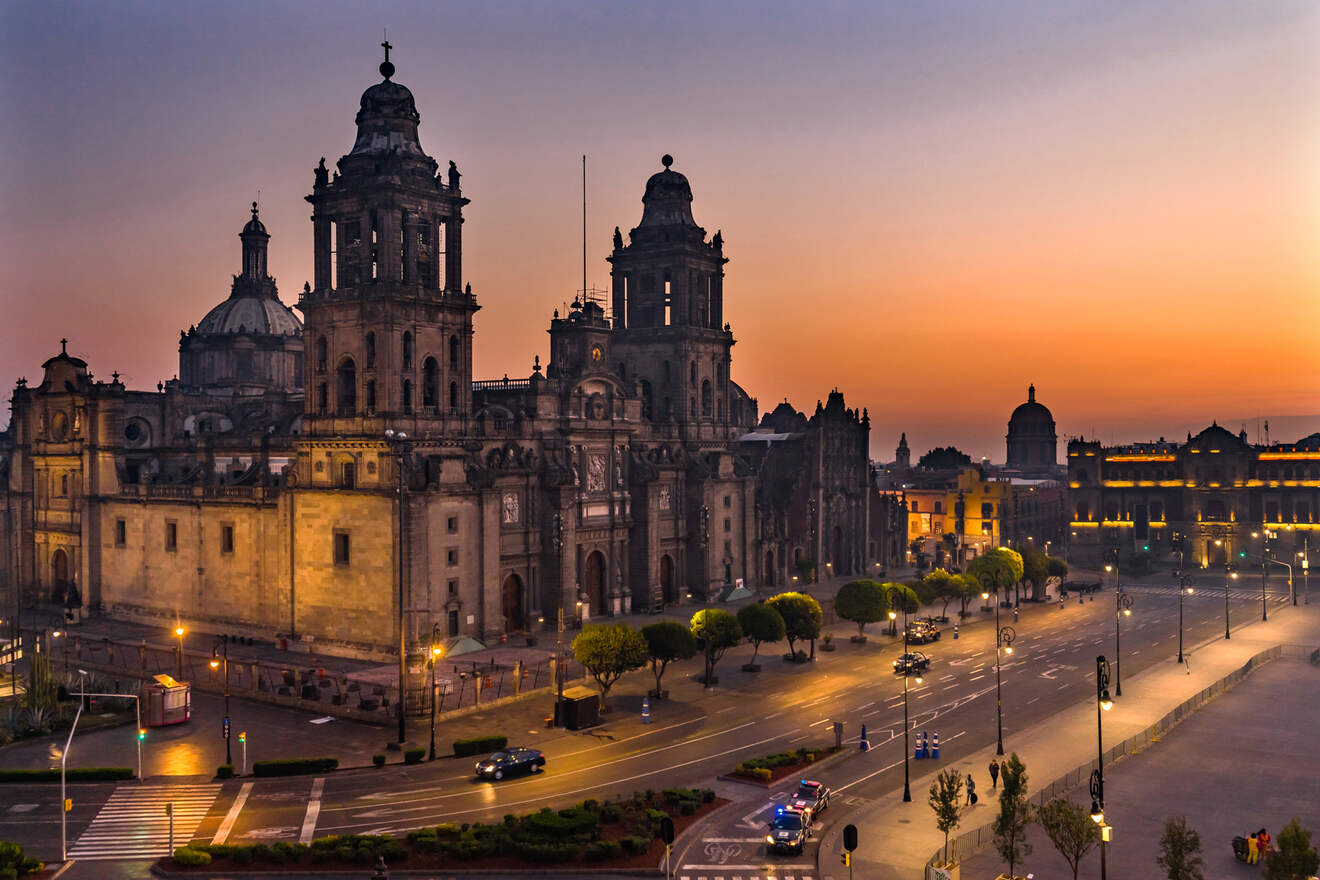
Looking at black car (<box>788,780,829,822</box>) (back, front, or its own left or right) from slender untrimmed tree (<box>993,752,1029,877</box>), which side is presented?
left

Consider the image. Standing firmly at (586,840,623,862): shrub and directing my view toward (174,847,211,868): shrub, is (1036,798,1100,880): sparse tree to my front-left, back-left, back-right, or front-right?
back-left

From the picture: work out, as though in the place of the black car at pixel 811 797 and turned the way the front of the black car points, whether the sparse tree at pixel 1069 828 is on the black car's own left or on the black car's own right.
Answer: on the black car's own left

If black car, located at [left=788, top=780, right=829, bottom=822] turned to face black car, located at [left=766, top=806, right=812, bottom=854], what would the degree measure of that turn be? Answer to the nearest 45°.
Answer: approximately 45° to its left

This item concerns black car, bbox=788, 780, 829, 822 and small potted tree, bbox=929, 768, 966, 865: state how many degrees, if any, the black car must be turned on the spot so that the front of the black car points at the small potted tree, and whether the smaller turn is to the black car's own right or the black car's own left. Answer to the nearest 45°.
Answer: approximately 90° to the black car's own left

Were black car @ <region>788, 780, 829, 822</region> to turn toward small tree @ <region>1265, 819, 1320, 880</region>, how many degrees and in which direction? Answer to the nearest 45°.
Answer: approximately 90° to its left

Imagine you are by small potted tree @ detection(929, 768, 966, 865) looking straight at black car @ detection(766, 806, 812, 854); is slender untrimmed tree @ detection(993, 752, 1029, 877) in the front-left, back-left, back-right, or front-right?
back-left

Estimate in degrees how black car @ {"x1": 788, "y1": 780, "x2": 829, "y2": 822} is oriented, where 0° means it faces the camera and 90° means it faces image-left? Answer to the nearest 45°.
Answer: approximately 45°

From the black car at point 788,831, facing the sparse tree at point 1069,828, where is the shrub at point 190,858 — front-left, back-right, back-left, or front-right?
back-right

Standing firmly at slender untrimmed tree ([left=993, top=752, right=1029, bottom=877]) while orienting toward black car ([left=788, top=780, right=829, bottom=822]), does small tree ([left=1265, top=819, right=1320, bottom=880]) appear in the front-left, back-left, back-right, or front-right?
back-right
